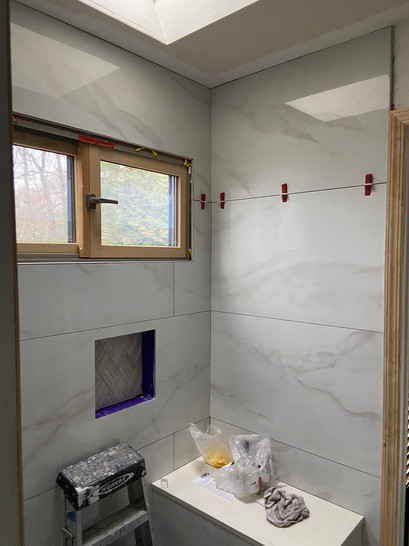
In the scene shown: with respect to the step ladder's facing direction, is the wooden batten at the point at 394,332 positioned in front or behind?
in front

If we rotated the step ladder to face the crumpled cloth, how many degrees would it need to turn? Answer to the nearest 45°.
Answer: approximately 45° to its left

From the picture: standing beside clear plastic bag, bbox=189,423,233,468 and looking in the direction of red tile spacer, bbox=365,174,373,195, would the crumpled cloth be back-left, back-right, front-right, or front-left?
front-right

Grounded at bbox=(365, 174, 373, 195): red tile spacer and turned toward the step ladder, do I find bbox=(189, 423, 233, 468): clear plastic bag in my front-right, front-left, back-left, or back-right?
front-right

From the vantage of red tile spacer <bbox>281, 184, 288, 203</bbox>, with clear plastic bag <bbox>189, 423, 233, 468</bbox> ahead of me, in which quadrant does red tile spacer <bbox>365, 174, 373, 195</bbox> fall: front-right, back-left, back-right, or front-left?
back-left

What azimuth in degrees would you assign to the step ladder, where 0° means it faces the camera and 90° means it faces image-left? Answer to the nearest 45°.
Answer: approximately 315°

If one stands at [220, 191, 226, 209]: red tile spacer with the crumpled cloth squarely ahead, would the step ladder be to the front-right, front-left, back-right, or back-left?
front-right

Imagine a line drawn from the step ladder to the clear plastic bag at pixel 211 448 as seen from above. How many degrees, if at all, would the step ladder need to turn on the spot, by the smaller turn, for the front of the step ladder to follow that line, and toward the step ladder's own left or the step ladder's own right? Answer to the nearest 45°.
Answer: approximately 90° to the step ladder's own left
